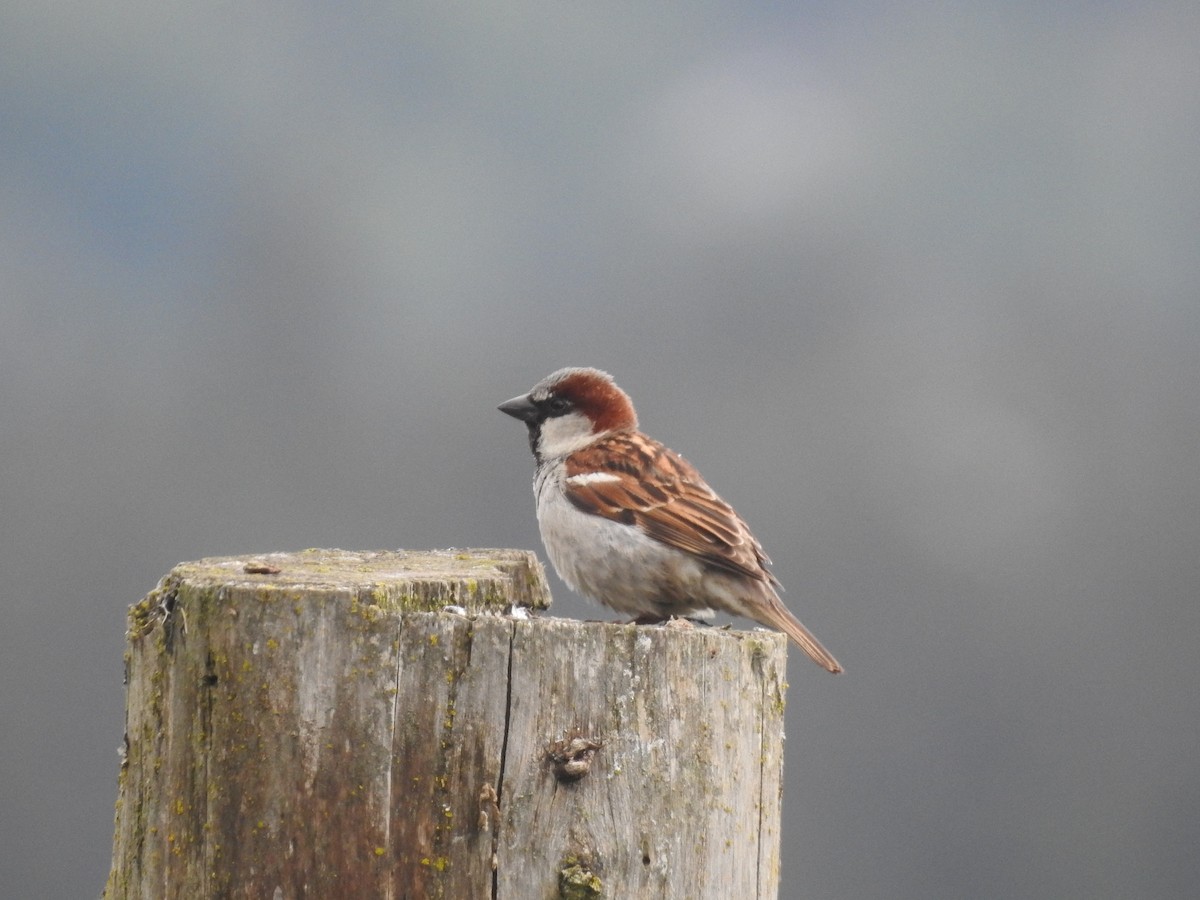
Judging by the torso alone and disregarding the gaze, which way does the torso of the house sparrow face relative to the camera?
to the viewer's left
